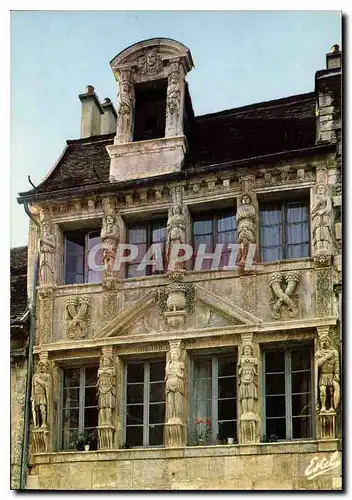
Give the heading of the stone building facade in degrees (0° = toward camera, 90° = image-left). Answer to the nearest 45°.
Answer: approximately 0°
